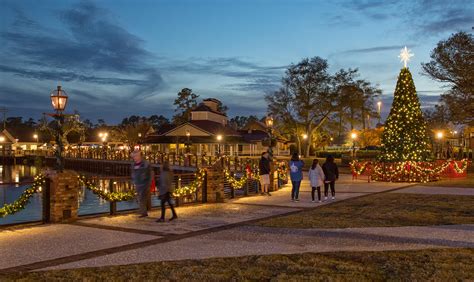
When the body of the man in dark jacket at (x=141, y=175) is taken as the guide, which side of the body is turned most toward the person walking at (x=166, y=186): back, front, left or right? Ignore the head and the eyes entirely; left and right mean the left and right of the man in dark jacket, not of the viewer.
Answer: left

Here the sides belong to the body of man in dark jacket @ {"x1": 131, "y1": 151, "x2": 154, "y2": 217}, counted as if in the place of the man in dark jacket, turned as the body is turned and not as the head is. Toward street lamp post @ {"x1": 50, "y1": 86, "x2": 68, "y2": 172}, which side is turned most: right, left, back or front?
right

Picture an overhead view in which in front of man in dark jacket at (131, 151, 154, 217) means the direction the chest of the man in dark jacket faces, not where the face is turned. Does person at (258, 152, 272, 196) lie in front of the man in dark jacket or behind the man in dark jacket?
behind

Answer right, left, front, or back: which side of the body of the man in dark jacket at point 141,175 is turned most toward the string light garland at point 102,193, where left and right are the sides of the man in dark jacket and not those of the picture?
right

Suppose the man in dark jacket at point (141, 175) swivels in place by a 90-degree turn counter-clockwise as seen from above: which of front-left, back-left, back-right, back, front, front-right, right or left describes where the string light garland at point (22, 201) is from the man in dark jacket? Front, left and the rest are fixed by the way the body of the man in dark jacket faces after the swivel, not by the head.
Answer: back-right

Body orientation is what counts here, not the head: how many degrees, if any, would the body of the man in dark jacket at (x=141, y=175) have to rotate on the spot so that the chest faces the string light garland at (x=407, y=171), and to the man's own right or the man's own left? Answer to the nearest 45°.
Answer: approximately 180°

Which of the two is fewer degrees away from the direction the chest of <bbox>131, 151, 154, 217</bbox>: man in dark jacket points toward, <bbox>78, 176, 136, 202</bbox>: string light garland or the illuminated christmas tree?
the string light garland
